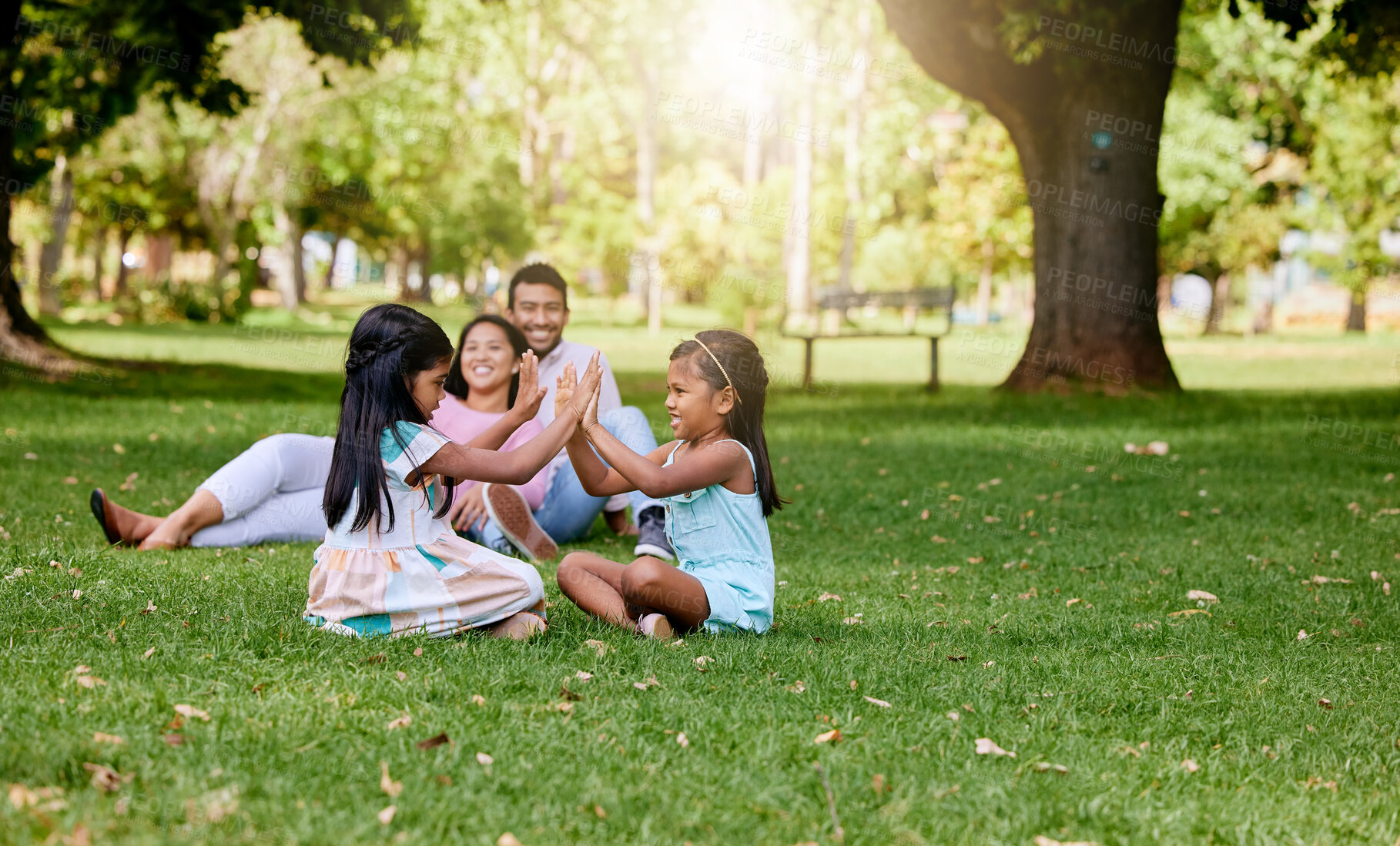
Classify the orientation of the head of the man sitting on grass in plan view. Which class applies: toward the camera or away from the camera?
toward the camera

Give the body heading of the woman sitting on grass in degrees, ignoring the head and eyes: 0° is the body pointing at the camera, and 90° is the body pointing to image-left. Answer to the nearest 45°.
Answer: approximately 45°

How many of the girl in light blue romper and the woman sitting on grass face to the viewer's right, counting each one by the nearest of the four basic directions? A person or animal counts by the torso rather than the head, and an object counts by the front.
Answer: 0

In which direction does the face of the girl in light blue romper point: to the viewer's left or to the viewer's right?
to the viewer's left

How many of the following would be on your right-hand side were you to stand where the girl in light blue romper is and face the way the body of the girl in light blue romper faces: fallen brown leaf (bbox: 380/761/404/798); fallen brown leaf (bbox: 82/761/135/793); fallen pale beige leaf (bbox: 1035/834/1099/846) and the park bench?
1

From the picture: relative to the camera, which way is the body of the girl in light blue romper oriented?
to the viewer's left

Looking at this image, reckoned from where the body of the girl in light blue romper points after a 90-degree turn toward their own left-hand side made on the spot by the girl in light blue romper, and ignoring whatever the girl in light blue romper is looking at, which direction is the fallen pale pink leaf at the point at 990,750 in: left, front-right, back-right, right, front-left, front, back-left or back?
front-left

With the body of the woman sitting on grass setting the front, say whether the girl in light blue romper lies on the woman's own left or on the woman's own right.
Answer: on the woman's own left

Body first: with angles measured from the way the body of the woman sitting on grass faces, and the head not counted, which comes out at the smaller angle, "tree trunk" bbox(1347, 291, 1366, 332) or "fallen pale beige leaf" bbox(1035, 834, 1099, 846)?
the fallen pale beige leaf

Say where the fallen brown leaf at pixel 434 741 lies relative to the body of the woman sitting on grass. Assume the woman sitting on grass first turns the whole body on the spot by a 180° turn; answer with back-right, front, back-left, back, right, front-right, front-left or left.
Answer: back-right

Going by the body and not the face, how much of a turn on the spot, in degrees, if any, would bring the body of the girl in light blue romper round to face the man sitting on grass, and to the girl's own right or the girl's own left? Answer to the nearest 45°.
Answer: approximately 90° to the girl's own right

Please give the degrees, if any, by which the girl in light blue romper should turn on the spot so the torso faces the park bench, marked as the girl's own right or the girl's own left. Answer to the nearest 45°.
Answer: approximately 90° to the girl's own right
